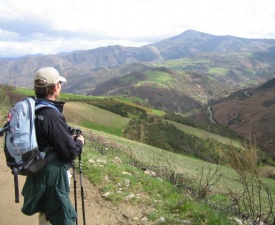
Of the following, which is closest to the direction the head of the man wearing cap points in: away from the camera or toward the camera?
away from the camera

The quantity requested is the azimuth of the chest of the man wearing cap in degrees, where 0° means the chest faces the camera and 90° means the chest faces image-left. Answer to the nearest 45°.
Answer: approximately 225°
